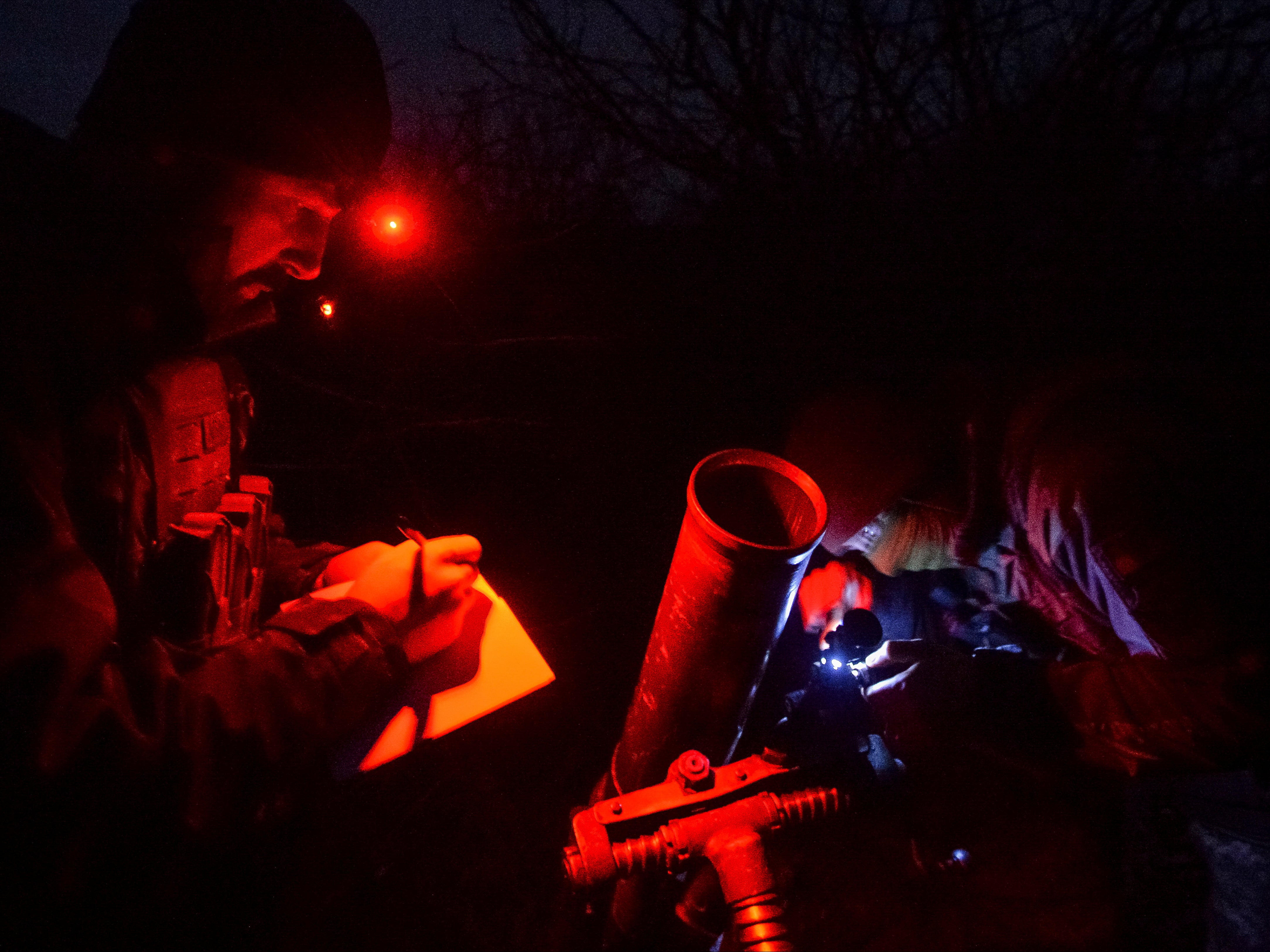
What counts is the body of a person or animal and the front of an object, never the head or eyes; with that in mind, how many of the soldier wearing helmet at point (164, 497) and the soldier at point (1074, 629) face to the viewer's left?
1

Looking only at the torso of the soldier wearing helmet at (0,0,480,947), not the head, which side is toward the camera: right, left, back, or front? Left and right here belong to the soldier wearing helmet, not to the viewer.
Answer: right

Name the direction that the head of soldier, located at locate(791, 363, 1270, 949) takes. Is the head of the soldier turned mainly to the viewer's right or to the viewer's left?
to the viewer's left

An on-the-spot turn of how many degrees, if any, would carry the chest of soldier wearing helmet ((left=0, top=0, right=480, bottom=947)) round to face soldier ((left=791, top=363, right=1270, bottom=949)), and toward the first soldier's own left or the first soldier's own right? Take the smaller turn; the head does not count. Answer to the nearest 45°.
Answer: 0° — they already face them

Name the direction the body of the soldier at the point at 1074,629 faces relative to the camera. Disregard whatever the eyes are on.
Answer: to the viewer's left

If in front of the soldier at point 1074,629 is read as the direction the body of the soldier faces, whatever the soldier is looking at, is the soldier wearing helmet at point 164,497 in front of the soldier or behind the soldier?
in front

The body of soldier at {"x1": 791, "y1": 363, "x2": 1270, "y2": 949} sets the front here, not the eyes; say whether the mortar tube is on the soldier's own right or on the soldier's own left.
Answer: on the soldier's own left

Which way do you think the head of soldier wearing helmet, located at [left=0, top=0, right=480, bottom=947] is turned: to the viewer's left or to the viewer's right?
to the viewer's right

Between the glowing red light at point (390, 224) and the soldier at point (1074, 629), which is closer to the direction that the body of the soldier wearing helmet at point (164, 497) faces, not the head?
the soldier

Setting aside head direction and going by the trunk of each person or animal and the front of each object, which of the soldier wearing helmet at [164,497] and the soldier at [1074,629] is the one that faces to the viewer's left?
the soldier

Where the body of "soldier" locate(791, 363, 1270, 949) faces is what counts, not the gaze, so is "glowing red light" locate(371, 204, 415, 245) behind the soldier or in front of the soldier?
in front
